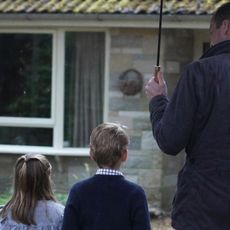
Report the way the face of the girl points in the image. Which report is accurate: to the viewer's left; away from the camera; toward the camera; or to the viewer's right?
away from the camera

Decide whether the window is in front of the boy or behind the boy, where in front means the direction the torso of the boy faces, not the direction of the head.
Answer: in front

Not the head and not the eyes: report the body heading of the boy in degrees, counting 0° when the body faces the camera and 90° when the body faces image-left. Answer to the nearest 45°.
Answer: approximately 180°

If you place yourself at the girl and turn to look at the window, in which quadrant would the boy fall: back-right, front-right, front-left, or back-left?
back-right

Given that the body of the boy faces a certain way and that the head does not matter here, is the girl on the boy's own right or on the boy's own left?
on the boy's own left

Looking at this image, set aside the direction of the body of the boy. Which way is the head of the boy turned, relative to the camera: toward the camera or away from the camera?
away from the camera
